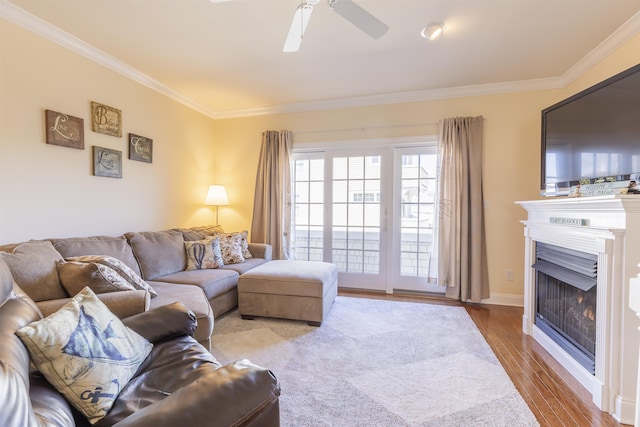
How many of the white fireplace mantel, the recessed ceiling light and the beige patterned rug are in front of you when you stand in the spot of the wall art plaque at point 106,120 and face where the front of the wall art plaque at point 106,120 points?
3

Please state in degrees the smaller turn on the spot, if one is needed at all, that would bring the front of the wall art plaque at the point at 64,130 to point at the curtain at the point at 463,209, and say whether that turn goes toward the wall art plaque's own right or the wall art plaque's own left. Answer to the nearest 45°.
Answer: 0° — it already faces it

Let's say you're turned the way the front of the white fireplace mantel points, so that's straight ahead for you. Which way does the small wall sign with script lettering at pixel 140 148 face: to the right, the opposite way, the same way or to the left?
the opposite way

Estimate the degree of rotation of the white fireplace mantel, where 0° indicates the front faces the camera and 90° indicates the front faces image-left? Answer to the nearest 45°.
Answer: approximately 45°

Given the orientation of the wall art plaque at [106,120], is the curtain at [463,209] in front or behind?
in front

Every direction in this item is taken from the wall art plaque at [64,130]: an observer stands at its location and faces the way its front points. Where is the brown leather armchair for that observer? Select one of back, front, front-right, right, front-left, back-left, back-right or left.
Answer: front-right

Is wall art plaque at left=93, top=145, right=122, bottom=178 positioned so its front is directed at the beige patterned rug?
yes

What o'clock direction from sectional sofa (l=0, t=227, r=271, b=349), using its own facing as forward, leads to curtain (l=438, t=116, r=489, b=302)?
The curtain is roughly at 11 o'clock from the sectional sofa.
